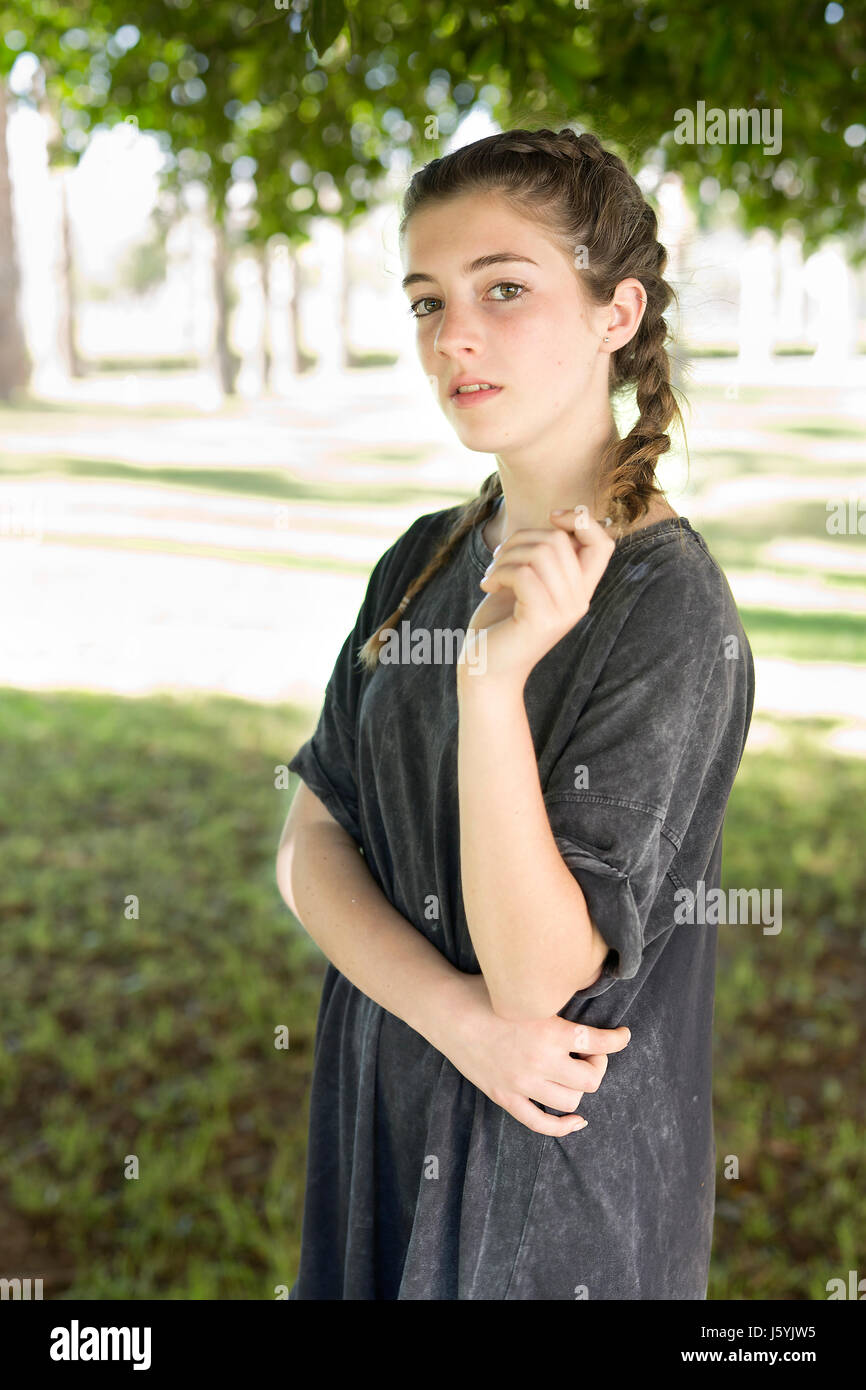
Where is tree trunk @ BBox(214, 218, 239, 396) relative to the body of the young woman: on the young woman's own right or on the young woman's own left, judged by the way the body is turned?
on the young woman's own right

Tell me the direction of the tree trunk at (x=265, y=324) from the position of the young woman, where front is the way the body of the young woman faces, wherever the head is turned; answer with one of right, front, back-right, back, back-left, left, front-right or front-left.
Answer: back-right

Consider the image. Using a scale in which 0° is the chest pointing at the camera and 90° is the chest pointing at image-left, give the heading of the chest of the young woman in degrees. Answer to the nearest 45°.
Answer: approximately 45°

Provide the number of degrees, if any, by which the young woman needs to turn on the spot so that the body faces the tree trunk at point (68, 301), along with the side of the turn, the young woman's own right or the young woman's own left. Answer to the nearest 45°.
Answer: approximately 135° to the young woman's own right

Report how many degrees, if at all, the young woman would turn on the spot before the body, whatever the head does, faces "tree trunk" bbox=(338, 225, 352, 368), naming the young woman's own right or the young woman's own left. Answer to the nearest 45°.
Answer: approximately 135° to the young woman's own right
